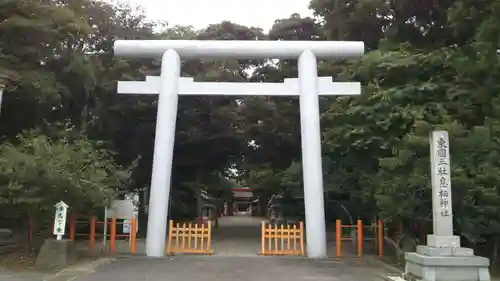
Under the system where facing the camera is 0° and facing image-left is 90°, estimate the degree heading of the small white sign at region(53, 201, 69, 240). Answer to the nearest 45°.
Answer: approximately 0°

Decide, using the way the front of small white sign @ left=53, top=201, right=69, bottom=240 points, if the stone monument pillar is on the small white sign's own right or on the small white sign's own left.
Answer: on the small white sign's own left

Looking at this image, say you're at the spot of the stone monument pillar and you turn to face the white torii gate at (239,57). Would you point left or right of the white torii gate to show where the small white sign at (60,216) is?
left
